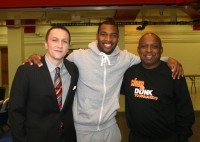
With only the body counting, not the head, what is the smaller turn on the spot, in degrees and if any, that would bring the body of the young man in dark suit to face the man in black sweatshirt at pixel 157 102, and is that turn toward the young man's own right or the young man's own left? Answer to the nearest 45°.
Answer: approximately 45° to the young man's own left

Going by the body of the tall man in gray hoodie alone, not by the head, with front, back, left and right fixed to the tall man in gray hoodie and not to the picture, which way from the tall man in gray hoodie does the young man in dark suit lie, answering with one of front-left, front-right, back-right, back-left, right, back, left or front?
front-right

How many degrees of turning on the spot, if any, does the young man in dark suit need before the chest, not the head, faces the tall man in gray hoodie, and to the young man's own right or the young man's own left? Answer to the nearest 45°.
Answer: approximately 90° to the young man's own left

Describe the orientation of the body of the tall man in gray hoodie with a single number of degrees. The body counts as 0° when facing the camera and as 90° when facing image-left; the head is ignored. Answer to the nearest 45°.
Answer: approximately 0°
